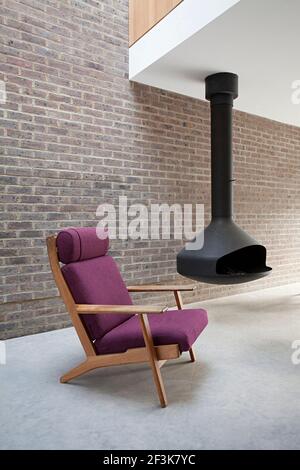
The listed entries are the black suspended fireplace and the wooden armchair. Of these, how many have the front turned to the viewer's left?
0

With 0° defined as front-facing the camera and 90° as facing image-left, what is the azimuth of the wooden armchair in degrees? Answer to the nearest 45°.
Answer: approximately 315°

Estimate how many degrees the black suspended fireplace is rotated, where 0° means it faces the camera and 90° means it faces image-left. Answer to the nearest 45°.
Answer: approximately 315°

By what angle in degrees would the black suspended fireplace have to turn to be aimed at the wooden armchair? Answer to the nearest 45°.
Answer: approximately 90° to its right
